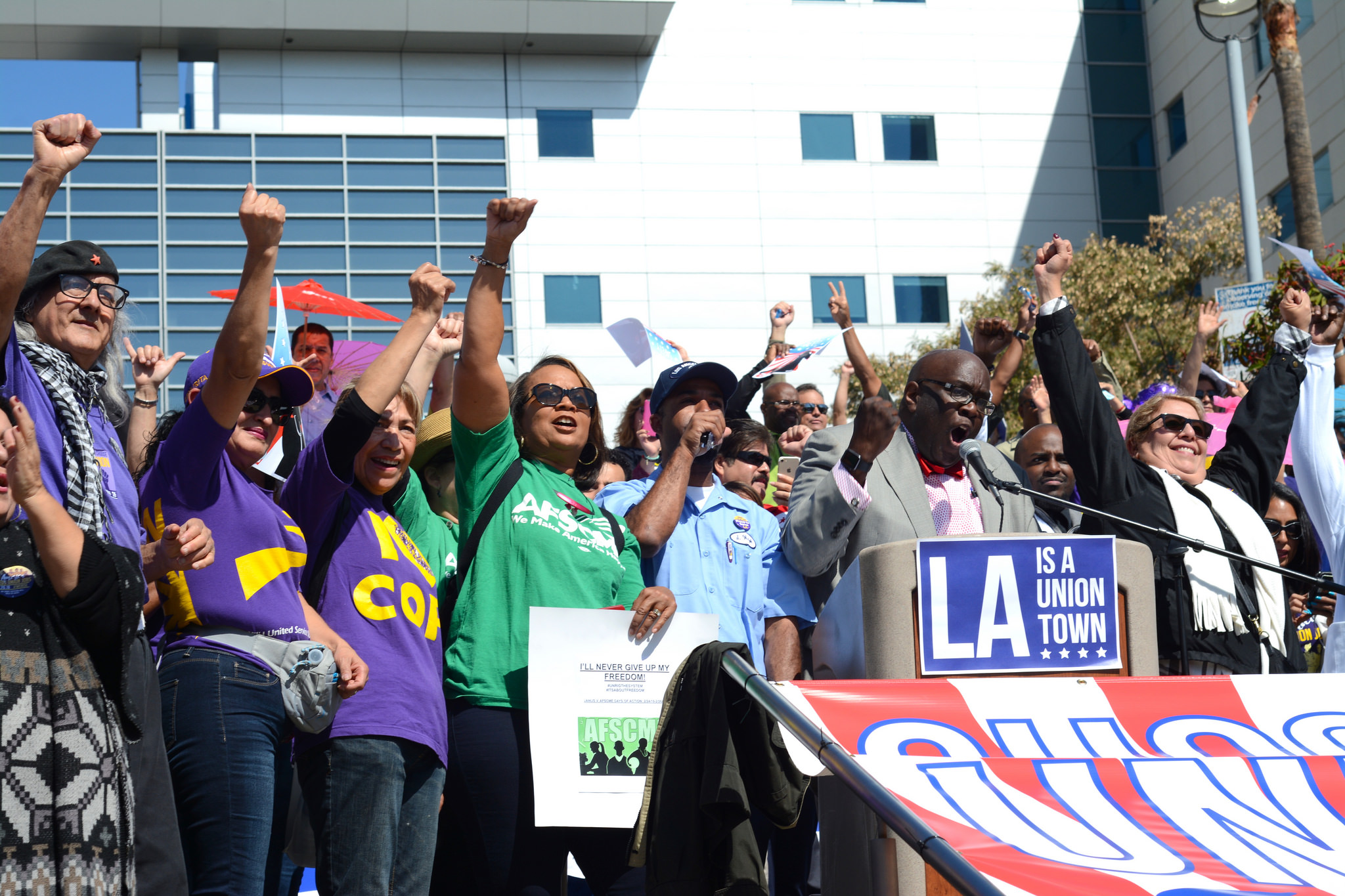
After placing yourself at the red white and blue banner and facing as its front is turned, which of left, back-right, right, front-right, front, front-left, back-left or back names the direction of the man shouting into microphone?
back-right

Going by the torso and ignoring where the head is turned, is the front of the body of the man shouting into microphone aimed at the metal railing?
yes

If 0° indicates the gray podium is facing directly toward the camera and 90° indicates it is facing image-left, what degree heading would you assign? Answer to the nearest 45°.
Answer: approximately 0°

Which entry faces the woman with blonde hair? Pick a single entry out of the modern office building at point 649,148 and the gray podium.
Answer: the modern office building

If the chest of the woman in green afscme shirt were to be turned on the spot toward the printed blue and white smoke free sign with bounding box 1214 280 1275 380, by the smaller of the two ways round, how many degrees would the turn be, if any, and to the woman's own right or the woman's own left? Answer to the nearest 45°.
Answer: approximately 90° to the woman's own left

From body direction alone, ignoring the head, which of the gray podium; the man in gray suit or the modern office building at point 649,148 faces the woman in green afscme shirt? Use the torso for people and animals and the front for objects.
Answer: the modern office building

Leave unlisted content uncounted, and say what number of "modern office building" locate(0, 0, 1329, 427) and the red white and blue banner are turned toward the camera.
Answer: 2

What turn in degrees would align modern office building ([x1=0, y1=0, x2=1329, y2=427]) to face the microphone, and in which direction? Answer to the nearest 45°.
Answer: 0° — it already faces it

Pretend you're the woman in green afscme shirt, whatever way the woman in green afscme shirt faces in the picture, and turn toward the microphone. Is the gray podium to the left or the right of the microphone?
right

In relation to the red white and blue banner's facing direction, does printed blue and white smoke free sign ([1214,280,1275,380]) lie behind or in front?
behind
